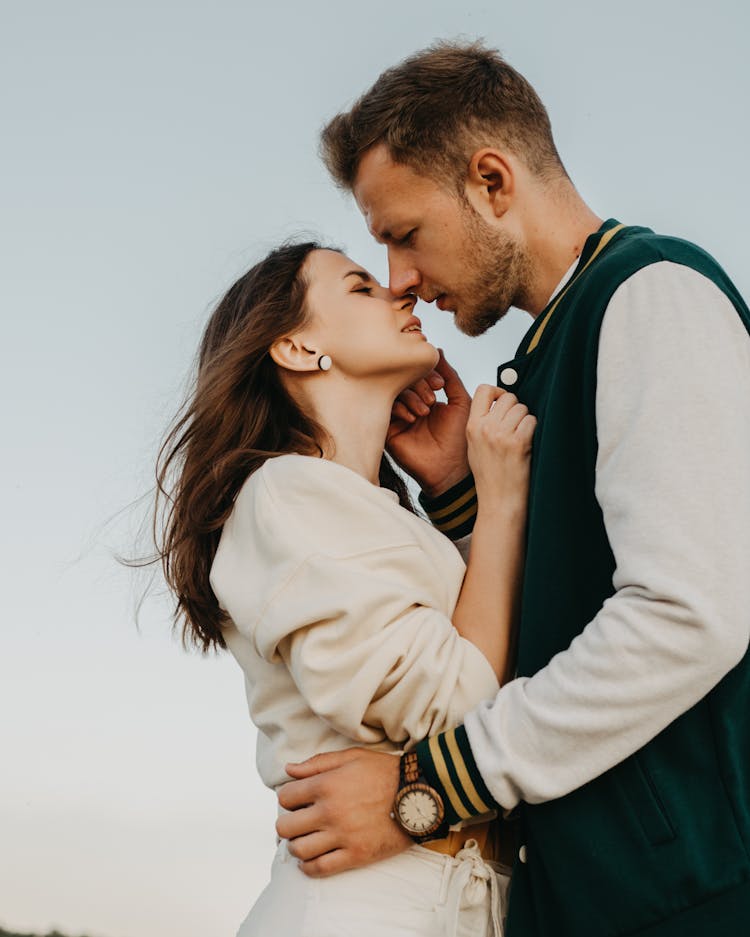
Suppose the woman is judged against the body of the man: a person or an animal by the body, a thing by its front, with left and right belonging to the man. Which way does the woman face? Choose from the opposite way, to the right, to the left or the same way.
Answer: the opposite way

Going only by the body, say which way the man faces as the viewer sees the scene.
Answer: to the viewer's left

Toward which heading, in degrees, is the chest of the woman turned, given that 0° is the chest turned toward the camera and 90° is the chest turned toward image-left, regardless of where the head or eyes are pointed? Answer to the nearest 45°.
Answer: approximately 270°

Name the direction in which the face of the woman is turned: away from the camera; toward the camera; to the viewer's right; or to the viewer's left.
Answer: to the viewer's right

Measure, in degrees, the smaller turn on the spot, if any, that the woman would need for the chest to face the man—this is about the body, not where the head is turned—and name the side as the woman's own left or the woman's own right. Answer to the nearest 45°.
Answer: approximately 45° to the woman's own right

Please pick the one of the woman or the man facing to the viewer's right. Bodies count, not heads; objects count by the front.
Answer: the woman

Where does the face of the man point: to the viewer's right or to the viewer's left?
to the viewer's left

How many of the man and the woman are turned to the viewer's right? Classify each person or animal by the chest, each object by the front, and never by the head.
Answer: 1

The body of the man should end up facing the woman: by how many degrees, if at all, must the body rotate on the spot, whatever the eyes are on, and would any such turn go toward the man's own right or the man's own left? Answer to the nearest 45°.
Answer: approximately 45° to the man's own right
